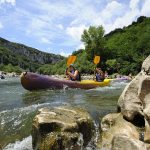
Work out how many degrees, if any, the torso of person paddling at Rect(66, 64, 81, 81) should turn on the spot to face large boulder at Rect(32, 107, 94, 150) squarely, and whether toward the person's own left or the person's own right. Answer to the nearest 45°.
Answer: approximately 45° to the person's own left

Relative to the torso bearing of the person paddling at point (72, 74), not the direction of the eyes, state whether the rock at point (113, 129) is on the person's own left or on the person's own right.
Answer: on the person's own left

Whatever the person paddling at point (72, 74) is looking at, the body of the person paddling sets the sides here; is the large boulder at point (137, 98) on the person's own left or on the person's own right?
on the person's own left

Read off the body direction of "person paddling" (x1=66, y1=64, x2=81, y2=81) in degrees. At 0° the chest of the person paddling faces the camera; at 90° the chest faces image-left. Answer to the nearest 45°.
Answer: approximately 45°
